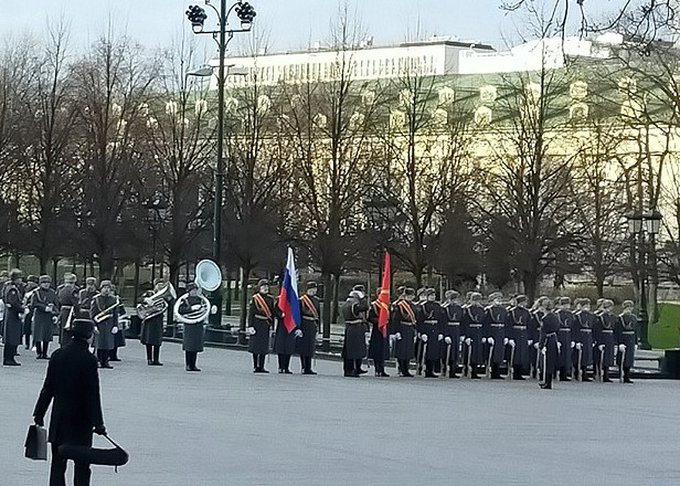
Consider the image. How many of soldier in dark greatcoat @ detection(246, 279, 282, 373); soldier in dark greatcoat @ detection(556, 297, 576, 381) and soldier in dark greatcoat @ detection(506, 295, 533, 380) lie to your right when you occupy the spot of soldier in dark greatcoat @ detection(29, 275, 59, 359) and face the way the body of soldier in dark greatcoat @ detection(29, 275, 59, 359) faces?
0

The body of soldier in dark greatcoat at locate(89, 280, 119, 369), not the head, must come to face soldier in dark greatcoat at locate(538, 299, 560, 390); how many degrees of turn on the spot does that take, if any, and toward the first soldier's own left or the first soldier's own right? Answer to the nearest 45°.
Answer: approximately 90° to the first soldier's own left

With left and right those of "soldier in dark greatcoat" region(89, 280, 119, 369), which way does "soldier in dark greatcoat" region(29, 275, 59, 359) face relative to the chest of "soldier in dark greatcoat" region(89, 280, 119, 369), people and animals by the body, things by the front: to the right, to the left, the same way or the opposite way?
the same way

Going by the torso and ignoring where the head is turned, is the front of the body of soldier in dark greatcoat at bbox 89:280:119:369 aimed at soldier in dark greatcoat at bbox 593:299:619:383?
no

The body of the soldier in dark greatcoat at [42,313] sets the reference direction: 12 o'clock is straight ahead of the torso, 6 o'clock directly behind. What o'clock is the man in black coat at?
The man in black coat is roughly at 12 o'clock from the soldier in dark greatcoat.

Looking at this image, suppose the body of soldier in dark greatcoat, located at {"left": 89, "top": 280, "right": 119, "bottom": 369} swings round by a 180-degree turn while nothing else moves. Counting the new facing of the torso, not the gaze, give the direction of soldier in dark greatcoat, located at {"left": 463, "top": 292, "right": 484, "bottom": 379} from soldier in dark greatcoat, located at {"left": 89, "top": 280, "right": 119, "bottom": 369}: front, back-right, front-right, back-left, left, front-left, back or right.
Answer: right

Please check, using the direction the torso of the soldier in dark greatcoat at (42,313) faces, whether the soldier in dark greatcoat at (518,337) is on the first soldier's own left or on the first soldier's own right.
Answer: on the first soldier's own left

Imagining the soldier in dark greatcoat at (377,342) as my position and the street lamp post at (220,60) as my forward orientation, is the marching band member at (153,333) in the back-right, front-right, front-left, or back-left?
front-left

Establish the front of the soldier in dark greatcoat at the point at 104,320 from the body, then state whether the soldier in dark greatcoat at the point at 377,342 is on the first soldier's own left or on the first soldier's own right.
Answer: on the first soldier's own left

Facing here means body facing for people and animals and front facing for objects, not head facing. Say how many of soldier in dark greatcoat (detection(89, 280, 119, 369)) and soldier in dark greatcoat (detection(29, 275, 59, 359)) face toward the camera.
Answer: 2

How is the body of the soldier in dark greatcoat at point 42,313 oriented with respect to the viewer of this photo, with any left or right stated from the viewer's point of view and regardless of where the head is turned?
facing the viewer

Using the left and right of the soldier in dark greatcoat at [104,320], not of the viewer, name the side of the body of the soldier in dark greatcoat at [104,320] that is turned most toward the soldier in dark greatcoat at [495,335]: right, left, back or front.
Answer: left

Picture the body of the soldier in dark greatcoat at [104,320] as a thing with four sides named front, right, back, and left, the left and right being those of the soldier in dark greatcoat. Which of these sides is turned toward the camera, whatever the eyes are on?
front

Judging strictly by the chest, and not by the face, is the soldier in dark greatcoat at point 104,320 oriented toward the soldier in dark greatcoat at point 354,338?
no

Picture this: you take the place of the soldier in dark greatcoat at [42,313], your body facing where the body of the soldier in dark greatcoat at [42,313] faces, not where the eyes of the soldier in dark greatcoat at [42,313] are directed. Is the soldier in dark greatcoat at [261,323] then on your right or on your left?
on your left

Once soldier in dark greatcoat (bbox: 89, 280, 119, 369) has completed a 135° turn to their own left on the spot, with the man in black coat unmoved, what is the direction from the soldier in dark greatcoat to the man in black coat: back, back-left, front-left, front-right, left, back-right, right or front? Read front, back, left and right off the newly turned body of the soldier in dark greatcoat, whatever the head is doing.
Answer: back-right

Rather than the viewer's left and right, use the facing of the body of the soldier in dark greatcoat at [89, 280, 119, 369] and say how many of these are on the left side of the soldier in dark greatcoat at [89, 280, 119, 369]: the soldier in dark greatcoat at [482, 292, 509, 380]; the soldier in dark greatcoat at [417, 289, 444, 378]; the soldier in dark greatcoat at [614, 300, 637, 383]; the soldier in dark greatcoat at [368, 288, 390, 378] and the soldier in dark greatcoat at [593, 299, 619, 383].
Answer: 5
